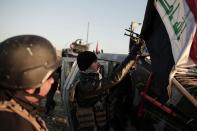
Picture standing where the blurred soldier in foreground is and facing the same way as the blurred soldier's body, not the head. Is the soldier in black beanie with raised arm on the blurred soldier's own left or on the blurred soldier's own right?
on the blurred soldier's own left

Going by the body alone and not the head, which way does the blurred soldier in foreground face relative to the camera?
to the viewer's right

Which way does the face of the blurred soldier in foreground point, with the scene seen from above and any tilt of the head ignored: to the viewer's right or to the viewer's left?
to the viewer's right

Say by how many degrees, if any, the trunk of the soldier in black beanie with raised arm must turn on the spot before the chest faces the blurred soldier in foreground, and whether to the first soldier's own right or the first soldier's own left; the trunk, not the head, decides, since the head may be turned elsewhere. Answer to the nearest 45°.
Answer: approximately 90° to the first soldier's own right
